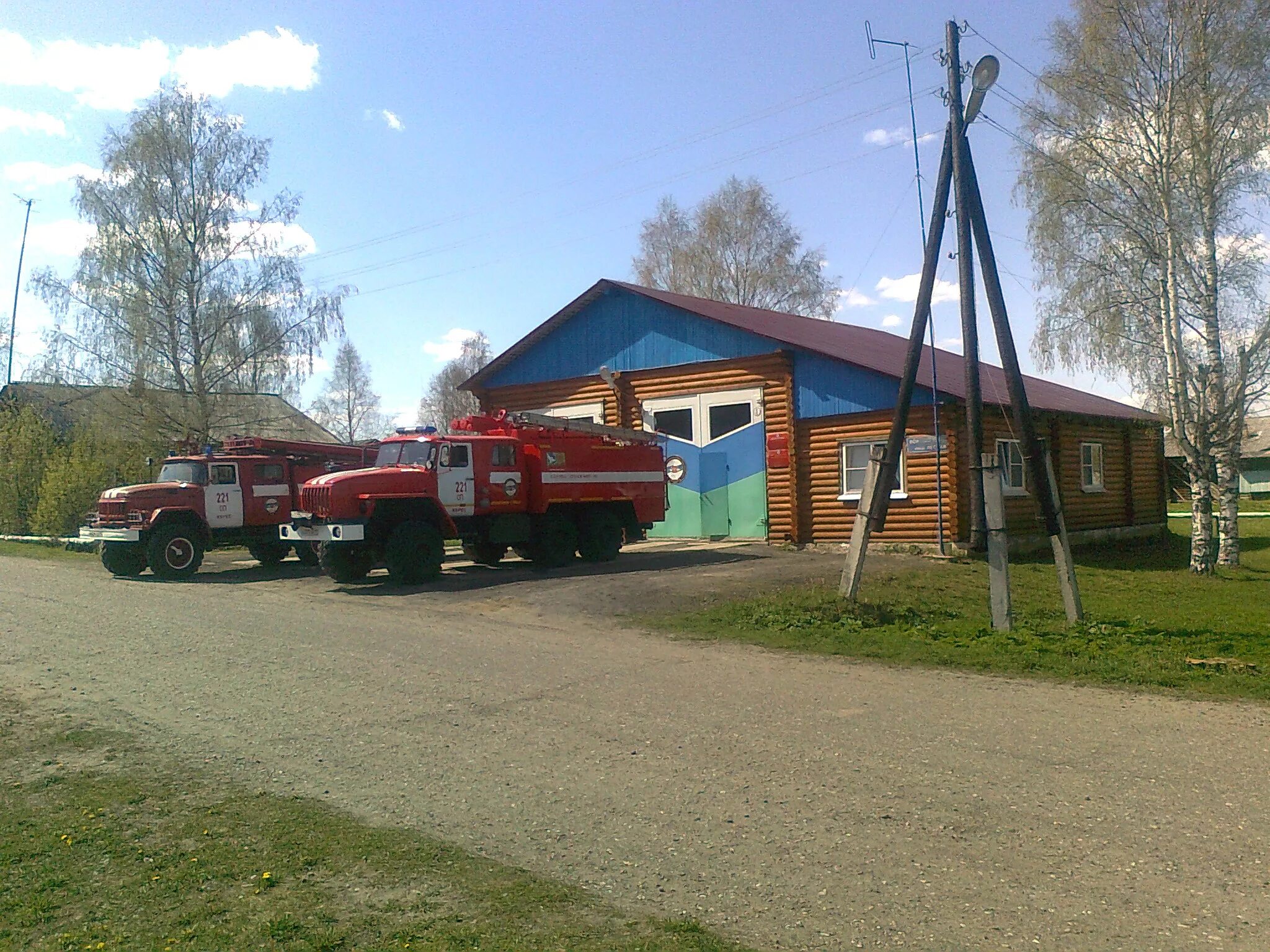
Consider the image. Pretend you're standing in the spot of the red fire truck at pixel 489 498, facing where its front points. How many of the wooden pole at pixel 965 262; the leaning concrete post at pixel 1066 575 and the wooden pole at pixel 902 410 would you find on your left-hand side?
3

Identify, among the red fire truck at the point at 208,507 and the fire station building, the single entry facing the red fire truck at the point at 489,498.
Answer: the fire station building

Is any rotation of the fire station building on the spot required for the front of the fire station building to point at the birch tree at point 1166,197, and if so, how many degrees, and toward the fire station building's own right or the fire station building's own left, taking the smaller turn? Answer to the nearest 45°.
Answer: approximately 135° to the fire station building's own left

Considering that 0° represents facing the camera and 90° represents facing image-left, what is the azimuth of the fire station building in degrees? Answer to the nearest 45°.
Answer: approximately 45°

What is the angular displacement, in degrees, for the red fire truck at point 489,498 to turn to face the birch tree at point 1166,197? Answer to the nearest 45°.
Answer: approximately 135° to its left

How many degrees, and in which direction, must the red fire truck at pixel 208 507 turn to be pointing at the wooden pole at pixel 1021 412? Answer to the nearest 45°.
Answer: approximately 90° to its left

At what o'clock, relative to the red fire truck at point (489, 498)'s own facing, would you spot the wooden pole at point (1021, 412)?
The wooden pole is roughly at 9 o'clock from the red fire truck.

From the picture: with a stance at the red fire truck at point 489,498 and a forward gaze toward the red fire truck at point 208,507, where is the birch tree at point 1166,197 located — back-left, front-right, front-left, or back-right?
back-right

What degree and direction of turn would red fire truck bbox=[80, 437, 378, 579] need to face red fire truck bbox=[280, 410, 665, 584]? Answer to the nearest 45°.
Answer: approximately 90° to its left
